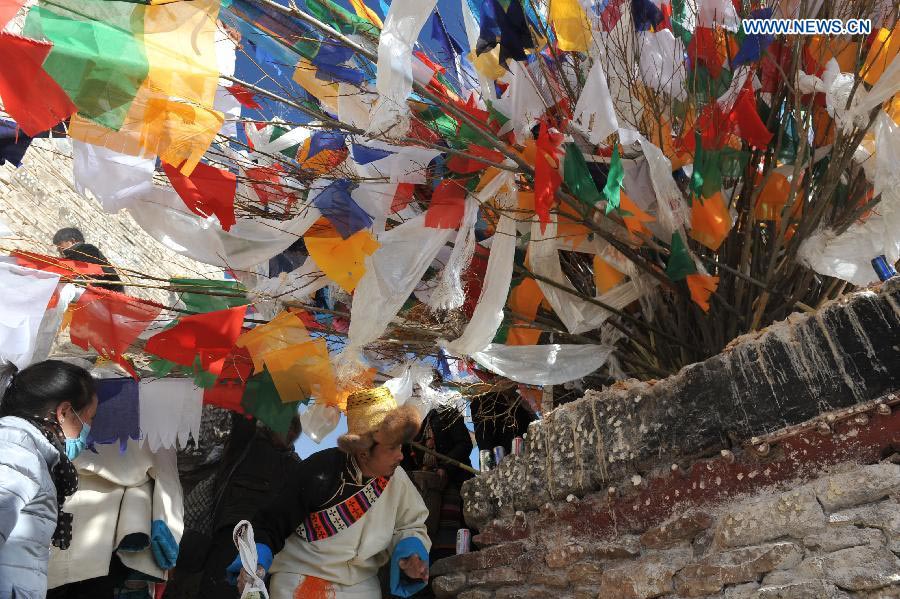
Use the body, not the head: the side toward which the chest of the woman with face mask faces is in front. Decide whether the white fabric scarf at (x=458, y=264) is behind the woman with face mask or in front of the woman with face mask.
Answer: in front

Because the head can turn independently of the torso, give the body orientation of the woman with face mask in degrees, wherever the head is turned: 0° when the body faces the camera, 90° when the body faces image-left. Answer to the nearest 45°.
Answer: approximately 270°

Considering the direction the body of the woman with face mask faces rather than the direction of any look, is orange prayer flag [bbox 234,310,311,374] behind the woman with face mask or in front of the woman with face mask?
in front
